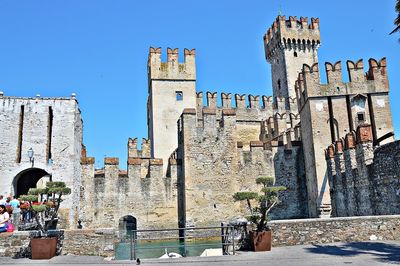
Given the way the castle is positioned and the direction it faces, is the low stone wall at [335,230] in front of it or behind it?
in front

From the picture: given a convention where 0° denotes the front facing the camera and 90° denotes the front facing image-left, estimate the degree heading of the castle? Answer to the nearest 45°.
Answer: approximately 0°

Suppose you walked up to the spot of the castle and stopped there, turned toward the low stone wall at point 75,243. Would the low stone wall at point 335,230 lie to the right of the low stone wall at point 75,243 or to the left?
left

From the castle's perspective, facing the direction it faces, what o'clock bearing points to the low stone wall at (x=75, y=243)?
The low stone wall is roughly at 1 o'clock from the castle.
